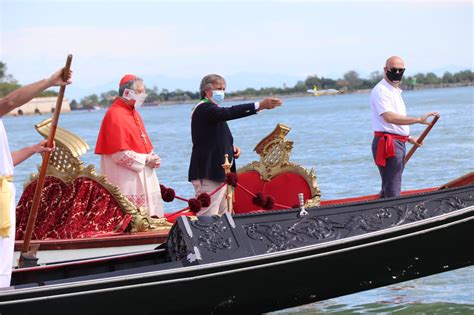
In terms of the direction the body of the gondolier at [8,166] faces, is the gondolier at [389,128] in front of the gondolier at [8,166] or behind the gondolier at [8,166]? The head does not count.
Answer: in front

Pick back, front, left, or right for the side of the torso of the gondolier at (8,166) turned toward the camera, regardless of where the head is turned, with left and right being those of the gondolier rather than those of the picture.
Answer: right

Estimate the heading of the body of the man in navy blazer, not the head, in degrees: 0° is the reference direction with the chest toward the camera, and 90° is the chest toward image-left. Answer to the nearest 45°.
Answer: approximately 270°

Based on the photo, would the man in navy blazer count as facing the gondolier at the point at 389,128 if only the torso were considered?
yes

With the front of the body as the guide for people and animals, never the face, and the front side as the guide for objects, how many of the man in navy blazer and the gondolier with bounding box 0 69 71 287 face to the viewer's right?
2

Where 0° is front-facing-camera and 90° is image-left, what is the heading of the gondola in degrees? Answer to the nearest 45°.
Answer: approximately 270°
